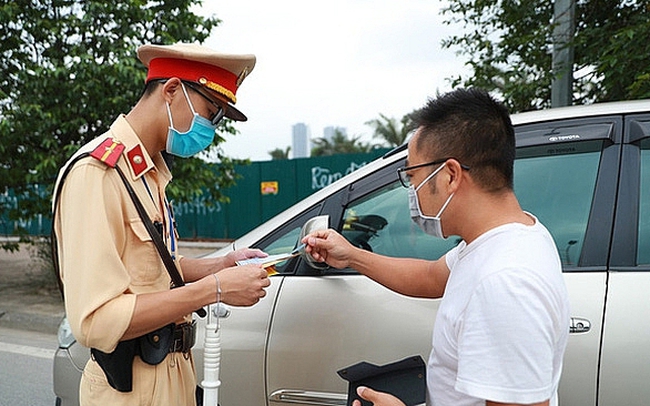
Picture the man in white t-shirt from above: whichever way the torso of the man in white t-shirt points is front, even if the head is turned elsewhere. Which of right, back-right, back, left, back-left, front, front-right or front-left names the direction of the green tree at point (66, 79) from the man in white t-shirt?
front-right

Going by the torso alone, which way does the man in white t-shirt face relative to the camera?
to the viewer's left

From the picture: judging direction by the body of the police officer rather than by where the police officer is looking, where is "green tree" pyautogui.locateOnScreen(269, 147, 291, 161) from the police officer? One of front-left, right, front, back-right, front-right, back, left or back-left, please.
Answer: left

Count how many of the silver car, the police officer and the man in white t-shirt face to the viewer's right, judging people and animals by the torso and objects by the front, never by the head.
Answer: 1

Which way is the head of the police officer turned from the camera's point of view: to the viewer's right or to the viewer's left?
to the viewer's right

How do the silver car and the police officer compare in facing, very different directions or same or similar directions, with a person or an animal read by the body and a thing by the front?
very different directions

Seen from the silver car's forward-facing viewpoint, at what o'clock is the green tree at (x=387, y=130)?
The green tree is roughly at 3 o'clock from the silver car.

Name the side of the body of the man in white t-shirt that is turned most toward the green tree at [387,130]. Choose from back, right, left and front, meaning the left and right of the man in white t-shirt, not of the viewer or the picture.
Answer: right

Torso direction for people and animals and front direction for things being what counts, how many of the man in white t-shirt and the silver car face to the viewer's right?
0

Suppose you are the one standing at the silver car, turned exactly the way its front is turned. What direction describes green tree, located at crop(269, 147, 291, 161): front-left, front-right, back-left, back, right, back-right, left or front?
right

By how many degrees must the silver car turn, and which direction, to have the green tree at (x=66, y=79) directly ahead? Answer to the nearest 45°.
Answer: approximately 45° to its right

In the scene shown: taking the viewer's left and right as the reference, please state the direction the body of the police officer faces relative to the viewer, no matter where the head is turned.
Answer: facing to the right of the viewer

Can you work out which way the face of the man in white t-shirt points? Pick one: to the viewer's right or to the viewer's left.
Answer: to the viewer's left

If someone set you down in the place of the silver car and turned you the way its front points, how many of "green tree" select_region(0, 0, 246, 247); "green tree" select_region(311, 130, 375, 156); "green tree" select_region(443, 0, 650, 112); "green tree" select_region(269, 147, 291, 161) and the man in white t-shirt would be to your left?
1

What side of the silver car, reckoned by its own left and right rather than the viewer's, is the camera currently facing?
left

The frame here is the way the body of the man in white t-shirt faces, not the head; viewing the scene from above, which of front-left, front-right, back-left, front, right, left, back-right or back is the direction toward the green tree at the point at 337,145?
right
